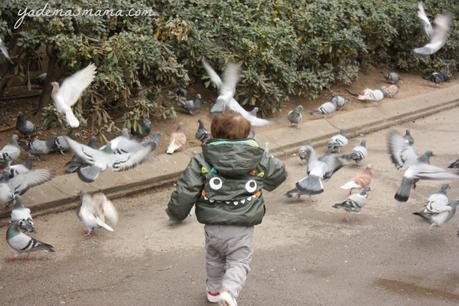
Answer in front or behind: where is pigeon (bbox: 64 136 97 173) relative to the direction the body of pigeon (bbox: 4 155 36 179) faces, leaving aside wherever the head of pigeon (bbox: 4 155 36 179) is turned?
in front

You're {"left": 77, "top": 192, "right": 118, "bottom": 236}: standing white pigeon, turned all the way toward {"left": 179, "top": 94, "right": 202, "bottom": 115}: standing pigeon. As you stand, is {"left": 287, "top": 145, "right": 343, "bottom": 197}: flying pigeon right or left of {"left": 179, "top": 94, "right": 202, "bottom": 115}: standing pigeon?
right

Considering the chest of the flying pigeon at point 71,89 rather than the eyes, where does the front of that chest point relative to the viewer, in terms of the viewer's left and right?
facing to the left of the viewer

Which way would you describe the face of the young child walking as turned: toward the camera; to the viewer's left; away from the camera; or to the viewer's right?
away from the camera

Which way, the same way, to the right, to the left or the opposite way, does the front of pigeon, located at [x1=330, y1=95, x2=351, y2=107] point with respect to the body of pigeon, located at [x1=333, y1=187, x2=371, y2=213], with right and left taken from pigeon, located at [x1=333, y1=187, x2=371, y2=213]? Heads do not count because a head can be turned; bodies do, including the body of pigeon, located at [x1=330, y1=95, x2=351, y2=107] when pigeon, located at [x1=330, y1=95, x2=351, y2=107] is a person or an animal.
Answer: the opposite way
